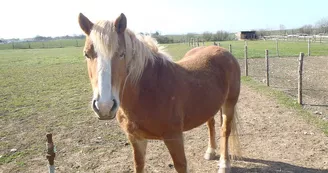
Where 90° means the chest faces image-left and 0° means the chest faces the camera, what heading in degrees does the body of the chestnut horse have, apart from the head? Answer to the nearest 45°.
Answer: approximately 45°
